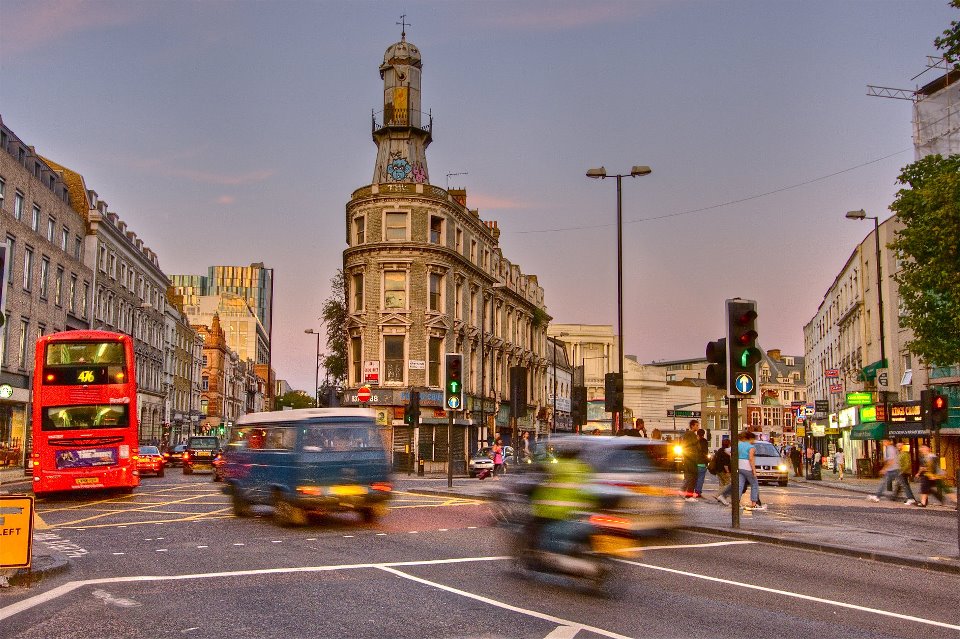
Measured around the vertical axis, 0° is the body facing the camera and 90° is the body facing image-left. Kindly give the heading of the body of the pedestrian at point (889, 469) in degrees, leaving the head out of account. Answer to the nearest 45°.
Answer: approximately 90°

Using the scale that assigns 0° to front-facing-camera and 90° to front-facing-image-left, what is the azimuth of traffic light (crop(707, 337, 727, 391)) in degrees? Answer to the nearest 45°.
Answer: approximately 90°

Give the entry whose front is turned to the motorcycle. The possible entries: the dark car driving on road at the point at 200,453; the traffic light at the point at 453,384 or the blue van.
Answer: the traffic light

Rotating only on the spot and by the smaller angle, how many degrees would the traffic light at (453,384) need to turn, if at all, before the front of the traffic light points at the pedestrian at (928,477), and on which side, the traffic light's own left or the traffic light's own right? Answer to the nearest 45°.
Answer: approximately 90° to the traffic light's own left

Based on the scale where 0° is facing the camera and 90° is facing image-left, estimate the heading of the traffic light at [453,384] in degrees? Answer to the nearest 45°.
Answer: approximately 0°

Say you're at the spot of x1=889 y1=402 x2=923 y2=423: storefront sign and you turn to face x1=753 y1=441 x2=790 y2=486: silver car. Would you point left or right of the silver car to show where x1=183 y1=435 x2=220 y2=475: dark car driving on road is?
right

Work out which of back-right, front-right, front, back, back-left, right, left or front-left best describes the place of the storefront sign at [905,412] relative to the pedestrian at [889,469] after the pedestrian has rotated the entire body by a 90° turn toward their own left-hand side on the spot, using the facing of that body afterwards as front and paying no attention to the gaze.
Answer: back
